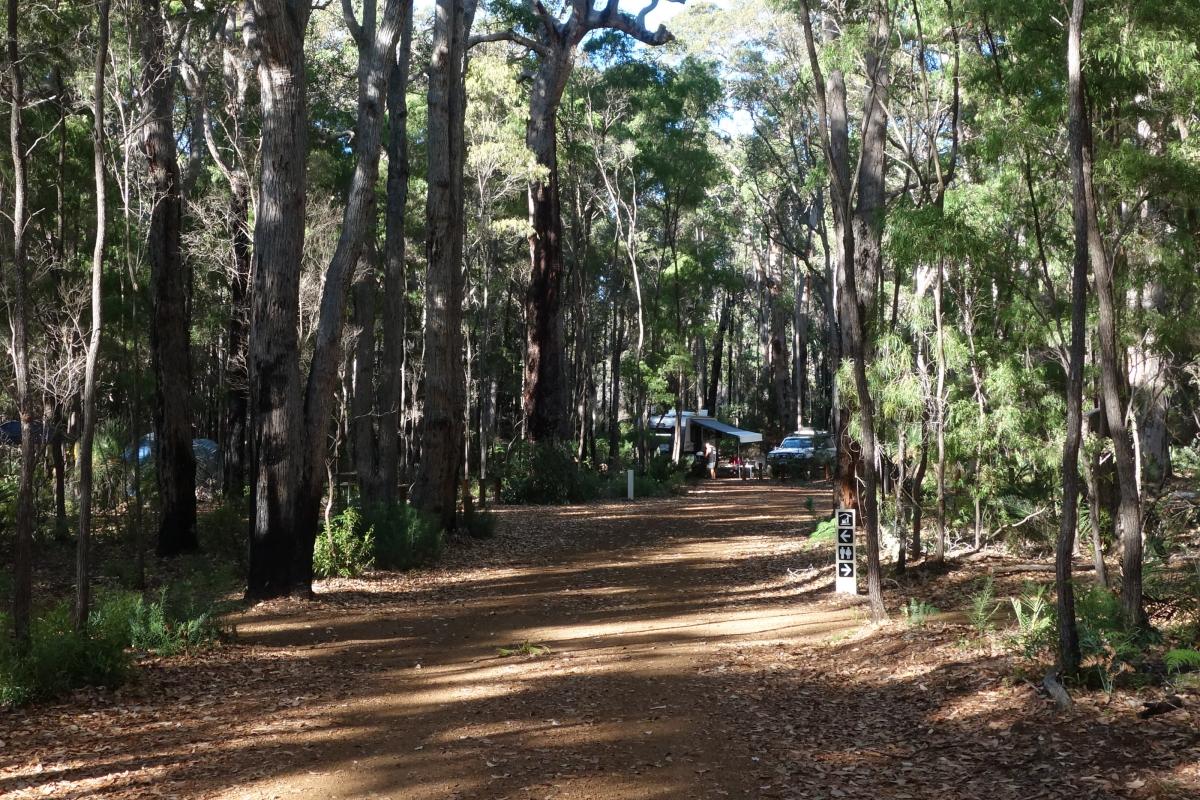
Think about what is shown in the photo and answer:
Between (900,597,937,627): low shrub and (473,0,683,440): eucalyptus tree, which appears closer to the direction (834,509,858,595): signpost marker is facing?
the low shrub

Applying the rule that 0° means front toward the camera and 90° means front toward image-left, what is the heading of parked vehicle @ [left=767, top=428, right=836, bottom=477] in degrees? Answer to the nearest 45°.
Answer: approximately 45°

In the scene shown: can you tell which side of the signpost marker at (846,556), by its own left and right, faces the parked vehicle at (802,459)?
back

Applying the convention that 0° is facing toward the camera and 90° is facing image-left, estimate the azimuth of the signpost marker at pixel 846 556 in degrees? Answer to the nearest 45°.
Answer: approximately 0°

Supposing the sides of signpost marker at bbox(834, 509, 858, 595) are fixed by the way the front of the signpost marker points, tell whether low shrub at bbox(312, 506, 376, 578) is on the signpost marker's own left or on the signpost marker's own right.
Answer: on the signpost marker's own right
